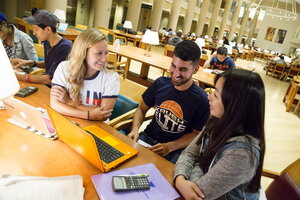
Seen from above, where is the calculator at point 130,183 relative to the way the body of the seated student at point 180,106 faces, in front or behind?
in front

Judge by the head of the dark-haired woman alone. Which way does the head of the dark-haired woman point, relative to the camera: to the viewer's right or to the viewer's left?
to the viewer's left

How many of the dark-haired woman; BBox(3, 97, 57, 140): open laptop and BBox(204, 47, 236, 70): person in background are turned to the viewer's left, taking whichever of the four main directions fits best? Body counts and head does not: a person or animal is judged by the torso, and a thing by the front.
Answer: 1

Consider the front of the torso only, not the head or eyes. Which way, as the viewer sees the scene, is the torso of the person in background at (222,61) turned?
toward the camera

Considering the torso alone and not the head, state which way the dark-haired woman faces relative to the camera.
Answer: to the viewer's left

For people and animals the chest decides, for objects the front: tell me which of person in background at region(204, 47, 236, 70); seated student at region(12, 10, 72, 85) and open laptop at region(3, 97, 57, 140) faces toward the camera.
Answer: the person in background

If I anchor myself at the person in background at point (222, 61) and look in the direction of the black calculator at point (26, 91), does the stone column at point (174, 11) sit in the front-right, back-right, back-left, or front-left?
back-right

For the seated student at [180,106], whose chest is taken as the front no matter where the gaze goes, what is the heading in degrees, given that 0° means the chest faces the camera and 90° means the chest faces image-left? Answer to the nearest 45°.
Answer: approximately 45°

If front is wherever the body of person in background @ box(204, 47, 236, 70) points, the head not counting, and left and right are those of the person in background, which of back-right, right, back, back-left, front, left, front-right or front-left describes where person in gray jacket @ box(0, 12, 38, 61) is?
front-right
